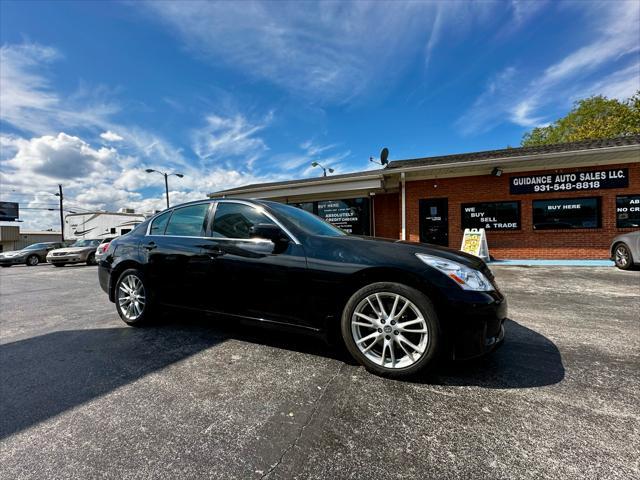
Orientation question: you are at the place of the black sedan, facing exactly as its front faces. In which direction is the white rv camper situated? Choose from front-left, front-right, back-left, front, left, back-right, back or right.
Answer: back

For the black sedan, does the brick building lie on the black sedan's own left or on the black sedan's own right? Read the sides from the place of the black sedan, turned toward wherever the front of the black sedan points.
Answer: on the black sedan's own left

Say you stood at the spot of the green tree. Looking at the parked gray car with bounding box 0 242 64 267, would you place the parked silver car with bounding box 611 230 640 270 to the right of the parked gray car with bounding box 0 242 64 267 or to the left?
left

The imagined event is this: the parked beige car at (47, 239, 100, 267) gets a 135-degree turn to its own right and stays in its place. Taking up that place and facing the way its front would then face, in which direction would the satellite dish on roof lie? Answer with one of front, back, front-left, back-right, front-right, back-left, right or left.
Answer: back-right

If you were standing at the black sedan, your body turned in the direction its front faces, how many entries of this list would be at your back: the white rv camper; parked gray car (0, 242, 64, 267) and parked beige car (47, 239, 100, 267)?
3
